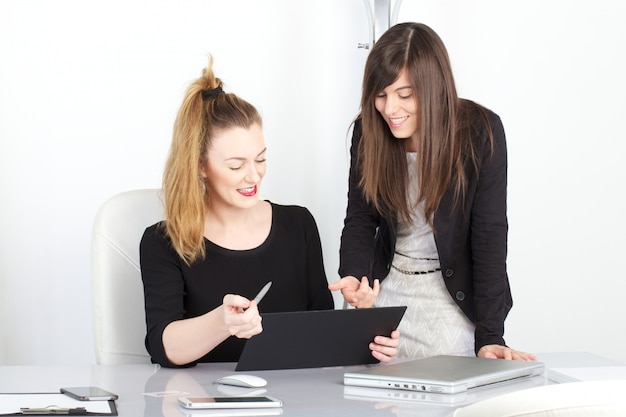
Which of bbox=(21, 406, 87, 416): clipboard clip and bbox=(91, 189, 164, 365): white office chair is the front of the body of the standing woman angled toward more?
the clipboard clip

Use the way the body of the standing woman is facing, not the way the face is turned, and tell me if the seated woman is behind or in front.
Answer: in front

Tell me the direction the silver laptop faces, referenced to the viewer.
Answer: facing away from the viewer and to the left of the viewer

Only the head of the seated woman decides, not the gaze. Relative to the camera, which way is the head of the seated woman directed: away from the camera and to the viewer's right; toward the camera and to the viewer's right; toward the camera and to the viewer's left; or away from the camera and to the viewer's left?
toward the camera and to the viewer's right

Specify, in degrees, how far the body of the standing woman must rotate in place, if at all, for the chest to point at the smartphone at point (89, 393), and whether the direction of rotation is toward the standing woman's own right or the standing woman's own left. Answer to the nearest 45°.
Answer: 0° — they already face it

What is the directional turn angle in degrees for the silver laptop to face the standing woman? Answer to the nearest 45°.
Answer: approximately 45° to its right

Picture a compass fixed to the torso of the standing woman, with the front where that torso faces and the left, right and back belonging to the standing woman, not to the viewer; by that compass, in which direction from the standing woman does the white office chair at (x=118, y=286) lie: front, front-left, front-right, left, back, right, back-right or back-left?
front-right

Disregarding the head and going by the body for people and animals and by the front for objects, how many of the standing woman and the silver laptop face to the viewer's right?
0

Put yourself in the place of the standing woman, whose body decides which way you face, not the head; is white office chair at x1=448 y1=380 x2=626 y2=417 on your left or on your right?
on your left

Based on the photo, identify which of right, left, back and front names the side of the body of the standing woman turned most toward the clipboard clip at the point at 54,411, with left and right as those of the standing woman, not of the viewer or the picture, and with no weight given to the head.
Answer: front
